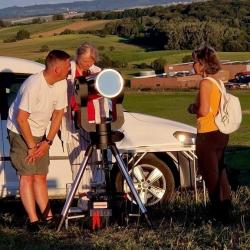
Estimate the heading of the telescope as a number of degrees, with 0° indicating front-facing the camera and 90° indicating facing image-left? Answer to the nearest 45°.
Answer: approximately 0°

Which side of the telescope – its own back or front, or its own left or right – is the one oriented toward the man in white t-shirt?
right

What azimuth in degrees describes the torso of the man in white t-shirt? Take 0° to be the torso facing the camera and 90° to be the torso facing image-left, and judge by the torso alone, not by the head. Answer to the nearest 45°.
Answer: approximately 315°

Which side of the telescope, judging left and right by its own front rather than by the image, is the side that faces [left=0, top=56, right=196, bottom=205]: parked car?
back

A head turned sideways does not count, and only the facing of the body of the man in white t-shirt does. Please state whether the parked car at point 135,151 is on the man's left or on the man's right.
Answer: on the man's left

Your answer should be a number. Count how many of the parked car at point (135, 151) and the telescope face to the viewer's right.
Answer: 1

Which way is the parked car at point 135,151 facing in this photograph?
to the viewer's right

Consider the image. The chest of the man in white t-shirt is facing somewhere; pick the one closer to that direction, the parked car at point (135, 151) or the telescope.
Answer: the telescope

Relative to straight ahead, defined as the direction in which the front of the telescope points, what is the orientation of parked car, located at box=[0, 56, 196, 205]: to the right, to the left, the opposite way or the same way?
to the left
